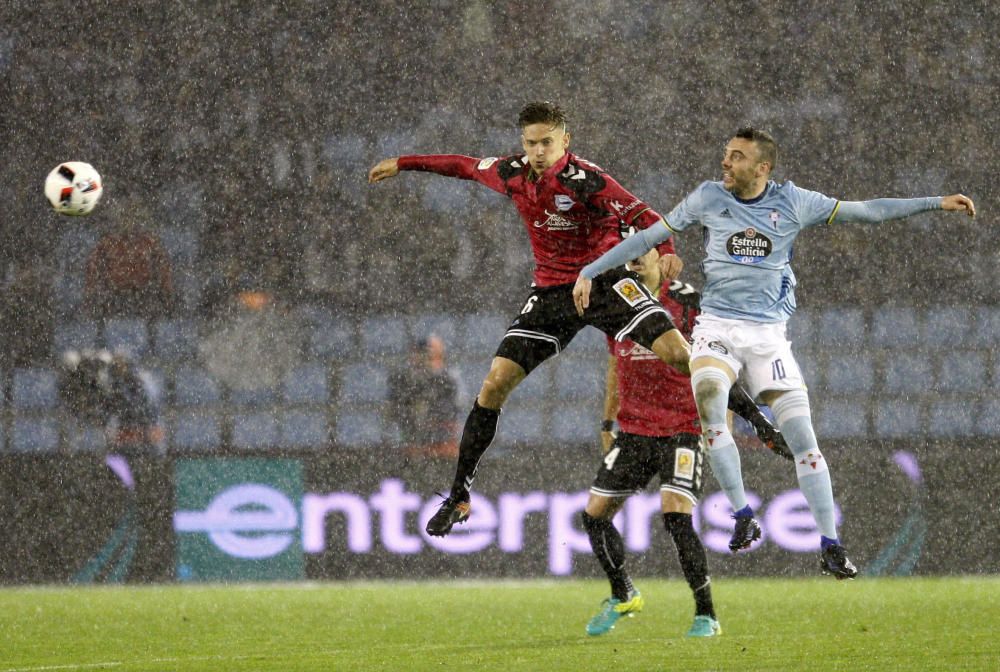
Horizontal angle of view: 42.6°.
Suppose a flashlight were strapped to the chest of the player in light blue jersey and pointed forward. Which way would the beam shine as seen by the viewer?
toward the camera

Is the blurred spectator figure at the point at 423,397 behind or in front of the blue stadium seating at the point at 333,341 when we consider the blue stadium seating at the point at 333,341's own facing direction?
in front

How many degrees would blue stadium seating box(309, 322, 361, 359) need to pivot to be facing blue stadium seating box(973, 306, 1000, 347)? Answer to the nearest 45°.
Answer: approximately 90° to its left

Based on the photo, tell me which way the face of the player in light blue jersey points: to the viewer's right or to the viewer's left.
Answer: to the viewer's left

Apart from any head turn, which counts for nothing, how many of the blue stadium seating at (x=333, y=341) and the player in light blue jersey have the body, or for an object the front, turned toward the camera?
2

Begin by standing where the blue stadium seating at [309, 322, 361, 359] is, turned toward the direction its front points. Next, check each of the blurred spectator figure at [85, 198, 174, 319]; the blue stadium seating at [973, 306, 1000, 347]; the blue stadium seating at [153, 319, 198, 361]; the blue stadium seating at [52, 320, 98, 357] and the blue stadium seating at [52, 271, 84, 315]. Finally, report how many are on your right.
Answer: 4

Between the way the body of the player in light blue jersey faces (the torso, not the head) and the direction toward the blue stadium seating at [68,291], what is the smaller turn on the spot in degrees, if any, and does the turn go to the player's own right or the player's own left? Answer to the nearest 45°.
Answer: approximately 135° to the player's own right

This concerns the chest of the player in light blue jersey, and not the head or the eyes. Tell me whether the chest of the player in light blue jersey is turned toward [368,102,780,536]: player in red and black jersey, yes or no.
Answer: no

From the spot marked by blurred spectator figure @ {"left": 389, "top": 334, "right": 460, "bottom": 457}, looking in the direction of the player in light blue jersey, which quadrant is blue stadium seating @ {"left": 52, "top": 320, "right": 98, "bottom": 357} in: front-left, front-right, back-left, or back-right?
back-right

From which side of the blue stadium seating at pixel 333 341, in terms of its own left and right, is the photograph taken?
front

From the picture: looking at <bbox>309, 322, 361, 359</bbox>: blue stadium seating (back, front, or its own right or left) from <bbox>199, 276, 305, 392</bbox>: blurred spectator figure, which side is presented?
right

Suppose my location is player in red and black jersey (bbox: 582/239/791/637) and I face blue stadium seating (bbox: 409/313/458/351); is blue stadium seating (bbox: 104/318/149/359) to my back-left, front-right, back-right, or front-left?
front-left

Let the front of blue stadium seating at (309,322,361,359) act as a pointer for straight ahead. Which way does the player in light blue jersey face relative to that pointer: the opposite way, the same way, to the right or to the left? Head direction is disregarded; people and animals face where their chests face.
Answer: the same way

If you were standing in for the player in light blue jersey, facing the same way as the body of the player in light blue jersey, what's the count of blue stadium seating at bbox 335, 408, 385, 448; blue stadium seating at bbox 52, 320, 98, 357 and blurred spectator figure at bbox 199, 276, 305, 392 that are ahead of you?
0

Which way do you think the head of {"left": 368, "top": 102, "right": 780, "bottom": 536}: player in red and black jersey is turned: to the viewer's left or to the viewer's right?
to the viewer's left

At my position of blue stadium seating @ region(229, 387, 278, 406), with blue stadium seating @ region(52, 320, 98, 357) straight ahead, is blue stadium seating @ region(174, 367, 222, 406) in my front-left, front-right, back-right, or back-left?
front-left

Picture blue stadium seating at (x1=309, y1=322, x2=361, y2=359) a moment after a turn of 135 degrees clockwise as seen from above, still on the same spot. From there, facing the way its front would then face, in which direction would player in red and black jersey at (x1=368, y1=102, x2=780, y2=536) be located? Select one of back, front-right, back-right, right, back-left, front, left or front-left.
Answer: back-left

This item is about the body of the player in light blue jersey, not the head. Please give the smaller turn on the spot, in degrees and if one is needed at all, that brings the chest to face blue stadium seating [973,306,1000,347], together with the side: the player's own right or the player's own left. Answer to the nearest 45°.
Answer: approximately 180°

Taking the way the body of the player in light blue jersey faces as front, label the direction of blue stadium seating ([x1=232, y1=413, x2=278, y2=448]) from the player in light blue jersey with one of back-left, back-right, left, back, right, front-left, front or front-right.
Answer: back-right
